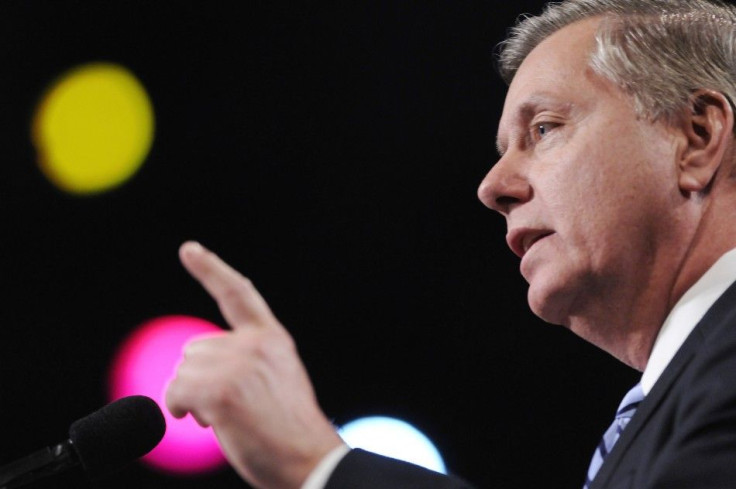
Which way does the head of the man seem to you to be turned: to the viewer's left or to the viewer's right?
to the viewer's left

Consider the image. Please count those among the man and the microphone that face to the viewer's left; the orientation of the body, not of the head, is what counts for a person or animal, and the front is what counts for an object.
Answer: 1

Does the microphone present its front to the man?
yes

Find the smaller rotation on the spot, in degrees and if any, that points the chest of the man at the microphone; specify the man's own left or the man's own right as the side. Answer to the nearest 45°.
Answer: approximately 45° to the man's own left

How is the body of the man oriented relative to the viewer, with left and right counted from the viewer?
facing to the left of the viewer

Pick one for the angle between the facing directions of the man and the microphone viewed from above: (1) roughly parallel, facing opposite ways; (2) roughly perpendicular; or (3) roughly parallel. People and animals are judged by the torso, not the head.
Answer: roughly parallel, facing opposite ways

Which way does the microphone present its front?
to the viewer's right
